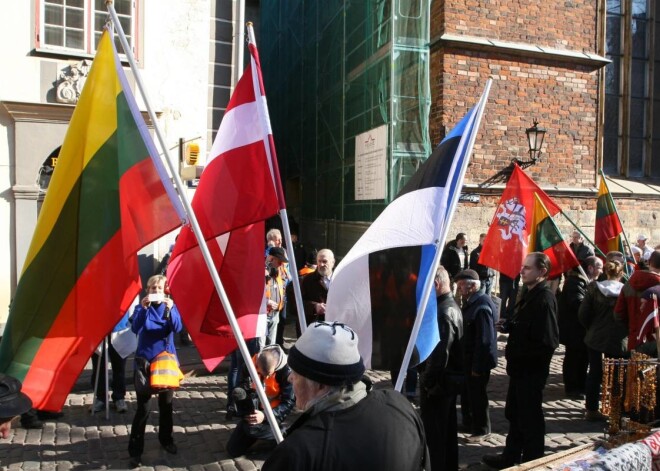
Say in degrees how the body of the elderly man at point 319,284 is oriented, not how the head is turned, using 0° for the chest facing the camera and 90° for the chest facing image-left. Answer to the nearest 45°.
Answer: approximately 315°

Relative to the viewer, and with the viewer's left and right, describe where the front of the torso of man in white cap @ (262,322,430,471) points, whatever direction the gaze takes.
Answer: facing away from the viewer and to the left of the viewer

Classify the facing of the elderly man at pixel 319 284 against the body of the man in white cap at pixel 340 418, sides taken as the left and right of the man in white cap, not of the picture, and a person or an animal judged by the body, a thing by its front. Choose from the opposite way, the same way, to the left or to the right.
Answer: the opposite way

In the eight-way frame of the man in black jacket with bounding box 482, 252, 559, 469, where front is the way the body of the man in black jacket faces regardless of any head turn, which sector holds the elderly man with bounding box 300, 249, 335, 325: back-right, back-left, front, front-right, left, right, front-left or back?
front-right

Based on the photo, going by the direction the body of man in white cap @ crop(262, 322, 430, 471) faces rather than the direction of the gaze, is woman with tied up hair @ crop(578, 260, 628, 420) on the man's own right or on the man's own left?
on the man's own right

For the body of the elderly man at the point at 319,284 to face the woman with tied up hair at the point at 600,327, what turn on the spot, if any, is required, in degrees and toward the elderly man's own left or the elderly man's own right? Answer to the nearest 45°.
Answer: approximately 45° to the elderly man's own left

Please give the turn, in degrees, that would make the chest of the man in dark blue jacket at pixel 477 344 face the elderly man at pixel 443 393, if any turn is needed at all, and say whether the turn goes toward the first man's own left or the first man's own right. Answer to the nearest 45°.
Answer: approximately 90° to the first man's own left

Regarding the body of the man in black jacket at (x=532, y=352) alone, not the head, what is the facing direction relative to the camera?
to the viewer's left

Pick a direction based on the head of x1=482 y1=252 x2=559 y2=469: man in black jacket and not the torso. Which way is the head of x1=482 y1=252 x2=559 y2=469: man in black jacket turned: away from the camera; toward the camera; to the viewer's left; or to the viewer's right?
to the viewer's left

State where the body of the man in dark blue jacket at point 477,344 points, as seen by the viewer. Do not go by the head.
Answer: to the viewer's left

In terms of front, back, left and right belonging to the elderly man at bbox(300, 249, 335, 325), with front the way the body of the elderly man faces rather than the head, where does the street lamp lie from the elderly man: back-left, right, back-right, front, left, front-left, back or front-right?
left

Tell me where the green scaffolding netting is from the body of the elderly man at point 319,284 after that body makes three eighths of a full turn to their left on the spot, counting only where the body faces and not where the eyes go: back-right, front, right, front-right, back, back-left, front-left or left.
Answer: front
